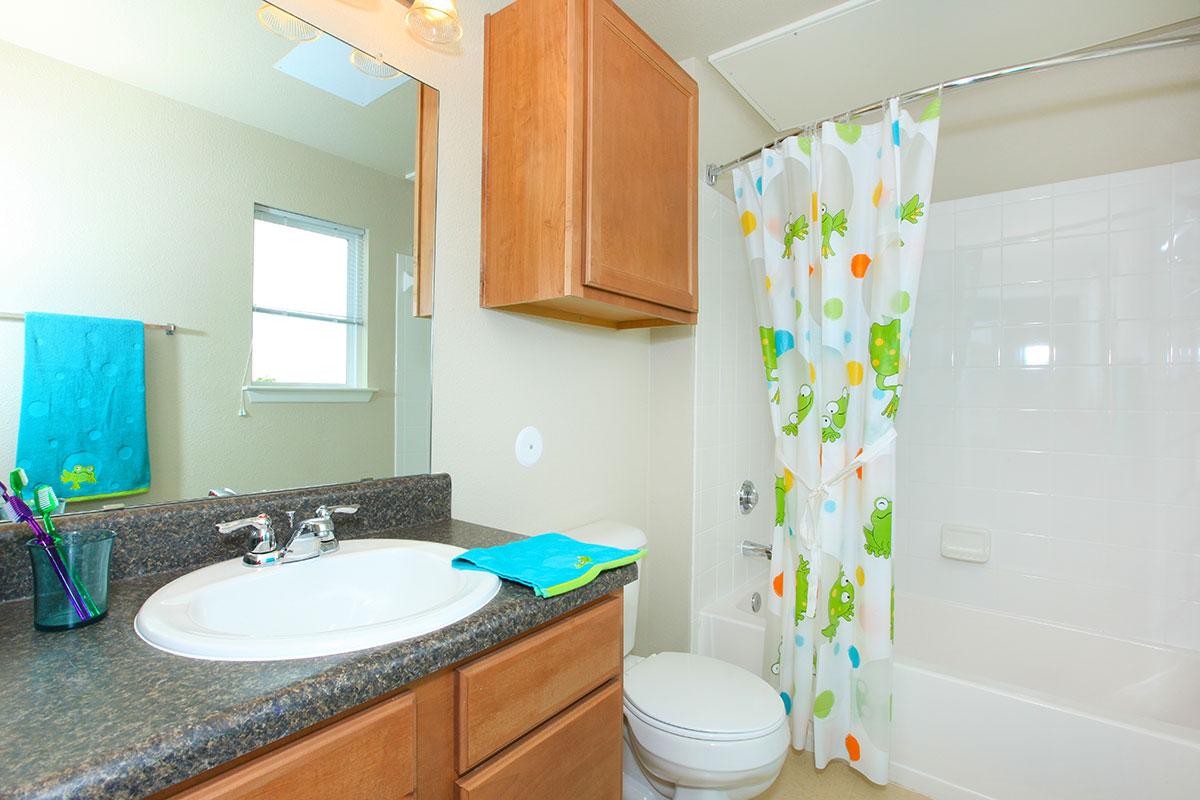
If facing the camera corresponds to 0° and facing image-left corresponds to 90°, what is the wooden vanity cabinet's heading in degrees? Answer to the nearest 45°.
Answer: approximately 315°

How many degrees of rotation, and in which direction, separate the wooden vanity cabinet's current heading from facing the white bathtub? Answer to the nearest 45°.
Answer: approximately 45° to its left

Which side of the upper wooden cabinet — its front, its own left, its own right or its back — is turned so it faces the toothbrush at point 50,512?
right
